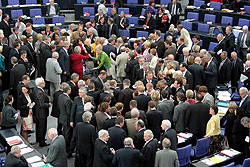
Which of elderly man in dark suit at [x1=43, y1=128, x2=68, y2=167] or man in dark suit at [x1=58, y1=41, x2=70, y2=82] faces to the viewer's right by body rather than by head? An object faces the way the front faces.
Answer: the man in dark suit

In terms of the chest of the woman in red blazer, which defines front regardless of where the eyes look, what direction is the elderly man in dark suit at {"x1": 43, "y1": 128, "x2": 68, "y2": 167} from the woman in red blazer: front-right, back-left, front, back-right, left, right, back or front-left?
back-right

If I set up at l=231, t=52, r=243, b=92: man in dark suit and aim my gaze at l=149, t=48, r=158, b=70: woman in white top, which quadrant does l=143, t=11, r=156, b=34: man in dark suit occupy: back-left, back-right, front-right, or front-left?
front-right

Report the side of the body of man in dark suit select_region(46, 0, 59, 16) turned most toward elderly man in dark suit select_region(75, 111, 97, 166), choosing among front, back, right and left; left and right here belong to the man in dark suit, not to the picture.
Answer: front

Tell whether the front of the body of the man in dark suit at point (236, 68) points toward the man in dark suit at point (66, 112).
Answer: yes

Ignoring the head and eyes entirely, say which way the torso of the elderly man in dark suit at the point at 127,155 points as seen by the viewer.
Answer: away from the camera

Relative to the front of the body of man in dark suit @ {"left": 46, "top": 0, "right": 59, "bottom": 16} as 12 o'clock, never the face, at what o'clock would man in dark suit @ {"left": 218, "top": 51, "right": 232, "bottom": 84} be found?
man in dark suit @ {"left": 218, "top": 51, "right": 232, "bottom": 84} is roughly at 11 o'clock from man in dark suit @ {"left": 46, "top": 0, "right": 59, "bottom": 16}.

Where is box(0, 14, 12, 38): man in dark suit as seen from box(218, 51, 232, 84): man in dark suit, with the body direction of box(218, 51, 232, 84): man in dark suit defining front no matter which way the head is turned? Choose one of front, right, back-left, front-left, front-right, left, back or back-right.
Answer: front-right

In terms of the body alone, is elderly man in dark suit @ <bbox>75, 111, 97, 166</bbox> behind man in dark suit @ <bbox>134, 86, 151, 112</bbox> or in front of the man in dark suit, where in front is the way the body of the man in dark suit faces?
behind

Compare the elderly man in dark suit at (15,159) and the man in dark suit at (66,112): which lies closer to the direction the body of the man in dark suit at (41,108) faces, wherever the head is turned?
the man in dark suit

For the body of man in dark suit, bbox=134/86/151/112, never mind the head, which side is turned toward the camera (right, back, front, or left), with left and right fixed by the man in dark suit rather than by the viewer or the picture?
back

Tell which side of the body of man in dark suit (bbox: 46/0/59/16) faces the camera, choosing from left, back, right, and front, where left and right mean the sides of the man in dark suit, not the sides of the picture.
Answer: front
